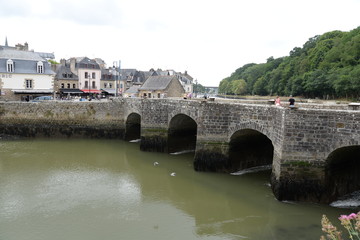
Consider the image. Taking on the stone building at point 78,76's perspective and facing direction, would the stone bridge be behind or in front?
in front

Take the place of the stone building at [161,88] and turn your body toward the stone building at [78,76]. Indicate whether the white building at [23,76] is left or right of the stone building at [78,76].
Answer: left

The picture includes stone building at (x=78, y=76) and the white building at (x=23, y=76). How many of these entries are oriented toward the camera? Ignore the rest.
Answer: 2

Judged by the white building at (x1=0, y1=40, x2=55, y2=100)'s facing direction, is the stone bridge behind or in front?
in front

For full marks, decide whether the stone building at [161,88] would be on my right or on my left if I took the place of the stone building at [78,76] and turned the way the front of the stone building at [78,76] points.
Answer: on my left

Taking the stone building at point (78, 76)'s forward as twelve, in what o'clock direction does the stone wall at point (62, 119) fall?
The stone wall is roughly at 12 o'clock from the stone building.

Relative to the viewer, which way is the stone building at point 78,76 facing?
toward the camera

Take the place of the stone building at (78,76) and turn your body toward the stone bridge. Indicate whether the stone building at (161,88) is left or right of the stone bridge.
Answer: left

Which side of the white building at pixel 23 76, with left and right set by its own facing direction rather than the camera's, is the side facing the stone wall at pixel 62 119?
front

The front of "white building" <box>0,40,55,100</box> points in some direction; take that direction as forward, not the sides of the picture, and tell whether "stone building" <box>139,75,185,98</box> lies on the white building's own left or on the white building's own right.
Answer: on the white building's own left

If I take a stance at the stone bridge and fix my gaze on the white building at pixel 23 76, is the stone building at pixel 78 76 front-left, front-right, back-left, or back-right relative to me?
front-right

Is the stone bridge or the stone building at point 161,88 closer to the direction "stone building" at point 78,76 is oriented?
the stone bridge

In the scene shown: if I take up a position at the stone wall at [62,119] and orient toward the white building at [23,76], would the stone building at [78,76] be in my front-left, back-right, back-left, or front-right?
front-right

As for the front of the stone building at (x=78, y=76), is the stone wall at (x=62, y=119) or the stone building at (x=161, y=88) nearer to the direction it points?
the stone wall
